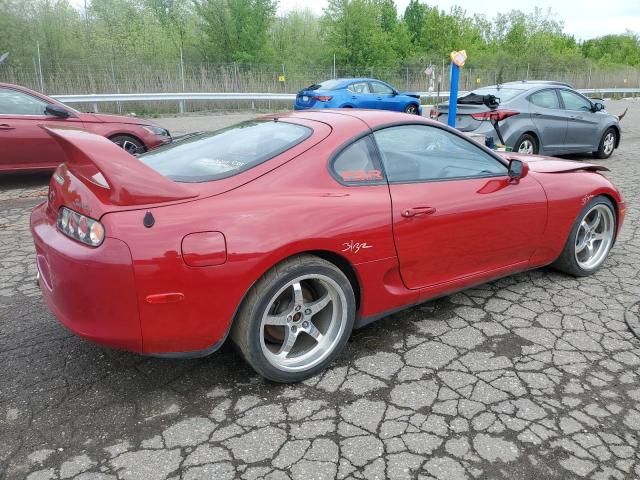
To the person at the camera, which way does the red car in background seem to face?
facing to the right of the viewer

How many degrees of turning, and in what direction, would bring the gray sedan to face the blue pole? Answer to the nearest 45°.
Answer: approximately 180°

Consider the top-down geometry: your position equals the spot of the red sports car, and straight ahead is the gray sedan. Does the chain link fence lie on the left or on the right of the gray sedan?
left

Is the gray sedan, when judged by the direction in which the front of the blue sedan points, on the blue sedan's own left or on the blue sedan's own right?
on the blue sedan's own right

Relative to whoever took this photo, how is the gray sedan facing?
facing away from the viewer and to the right of the viewer

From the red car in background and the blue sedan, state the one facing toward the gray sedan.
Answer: the red car in background

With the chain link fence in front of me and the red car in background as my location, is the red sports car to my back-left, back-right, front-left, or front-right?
back-right

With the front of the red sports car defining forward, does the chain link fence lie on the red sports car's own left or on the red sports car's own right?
on the red sports car's own left

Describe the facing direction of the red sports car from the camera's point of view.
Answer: facing away from the viewer and to the right of the viewer

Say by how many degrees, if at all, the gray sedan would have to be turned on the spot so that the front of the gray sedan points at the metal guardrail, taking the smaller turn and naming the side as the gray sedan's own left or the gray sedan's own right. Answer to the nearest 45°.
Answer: approximately 90° to the gray sedan's own left
